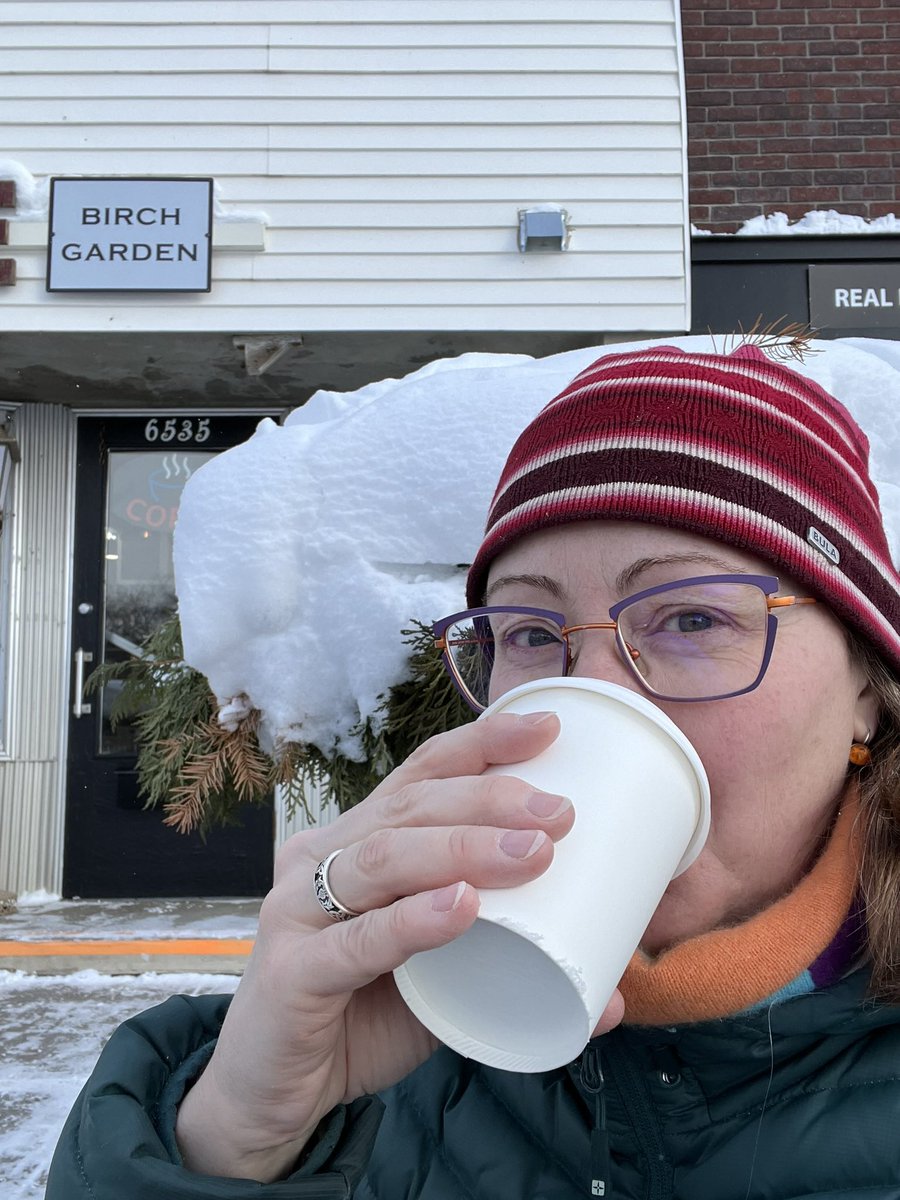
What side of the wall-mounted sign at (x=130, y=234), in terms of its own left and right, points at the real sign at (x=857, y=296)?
left

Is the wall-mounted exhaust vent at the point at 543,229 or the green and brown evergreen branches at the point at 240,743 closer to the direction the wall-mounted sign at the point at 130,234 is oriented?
the green and brown evergreen branches

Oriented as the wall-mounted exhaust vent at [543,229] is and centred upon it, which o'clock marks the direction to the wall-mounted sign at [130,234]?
The wall-mounted sign is roughly at 3 o'clock from the wall-mounted exhaust vent.

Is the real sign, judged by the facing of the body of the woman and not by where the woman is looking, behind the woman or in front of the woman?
behind

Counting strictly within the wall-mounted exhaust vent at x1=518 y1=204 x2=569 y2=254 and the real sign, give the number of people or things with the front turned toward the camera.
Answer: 2

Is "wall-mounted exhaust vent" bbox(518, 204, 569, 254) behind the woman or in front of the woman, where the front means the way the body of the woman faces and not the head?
behind

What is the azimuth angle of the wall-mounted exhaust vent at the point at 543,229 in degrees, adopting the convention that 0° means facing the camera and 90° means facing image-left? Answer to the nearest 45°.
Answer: approximately 0°

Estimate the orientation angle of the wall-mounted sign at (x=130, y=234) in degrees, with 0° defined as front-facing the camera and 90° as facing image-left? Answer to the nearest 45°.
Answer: approximately 0°
